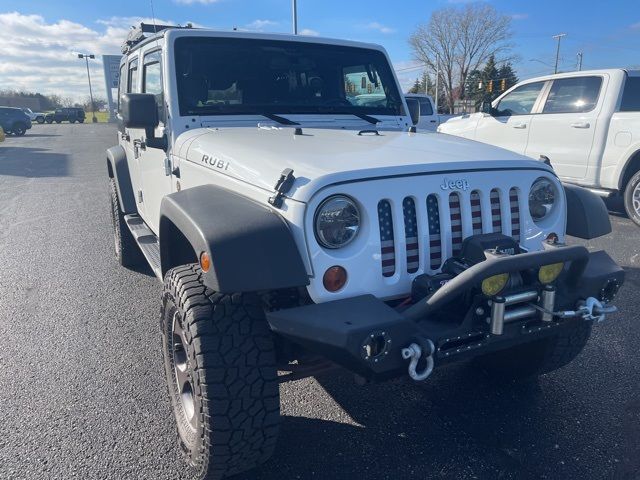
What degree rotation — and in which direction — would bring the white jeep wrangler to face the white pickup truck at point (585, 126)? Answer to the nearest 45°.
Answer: approximately 90° to its left

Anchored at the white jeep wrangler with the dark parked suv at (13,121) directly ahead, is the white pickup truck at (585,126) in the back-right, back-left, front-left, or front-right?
front-right

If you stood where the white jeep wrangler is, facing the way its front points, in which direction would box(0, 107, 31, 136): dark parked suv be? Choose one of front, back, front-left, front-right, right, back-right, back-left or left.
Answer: back

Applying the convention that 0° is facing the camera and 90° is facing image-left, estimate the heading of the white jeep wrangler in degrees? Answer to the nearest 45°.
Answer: approximately 315°
